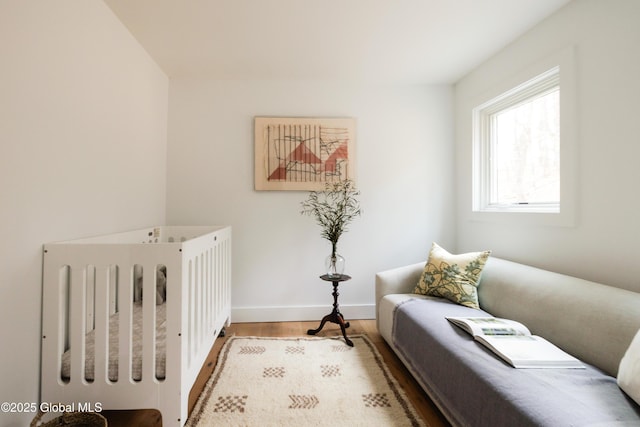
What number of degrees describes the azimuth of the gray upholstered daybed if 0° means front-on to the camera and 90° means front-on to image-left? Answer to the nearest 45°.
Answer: approximately 45°

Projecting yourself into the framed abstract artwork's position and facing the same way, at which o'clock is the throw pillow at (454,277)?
The throw pillow is roughly at 10 o'clock from the framed abstract artwork.

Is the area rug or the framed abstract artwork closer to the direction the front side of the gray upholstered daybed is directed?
the area rug

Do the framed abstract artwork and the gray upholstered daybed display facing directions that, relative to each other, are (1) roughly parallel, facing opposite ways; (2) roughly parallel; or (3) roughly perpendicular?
roughly perpendicular

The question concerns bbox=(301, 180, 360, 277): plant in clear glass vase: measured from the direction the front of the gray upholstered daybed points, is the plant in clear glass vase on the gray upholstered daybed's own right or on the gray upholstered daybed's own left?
on the gray upholstered daybed's own right

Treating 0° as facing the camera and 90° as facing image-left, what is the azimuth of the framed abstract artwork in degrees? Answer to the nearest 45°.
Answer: approximately 0°

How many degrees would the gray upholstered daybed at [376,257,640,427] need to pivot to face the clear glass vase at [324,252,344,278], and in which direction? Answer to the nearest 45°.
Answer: approximately 90° to its right
